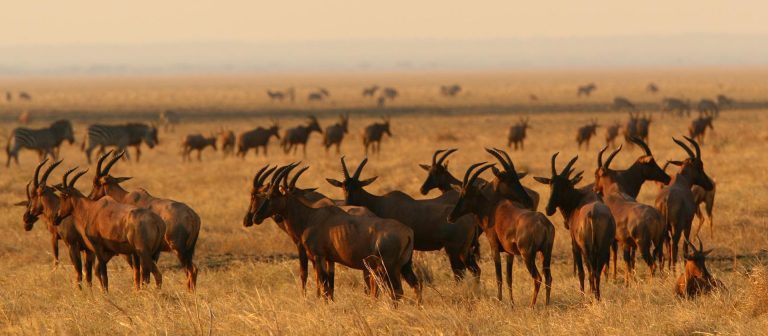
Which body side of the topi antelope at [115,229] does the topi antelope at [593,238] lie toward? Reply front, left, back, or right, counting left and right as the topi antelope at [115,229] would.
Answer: back

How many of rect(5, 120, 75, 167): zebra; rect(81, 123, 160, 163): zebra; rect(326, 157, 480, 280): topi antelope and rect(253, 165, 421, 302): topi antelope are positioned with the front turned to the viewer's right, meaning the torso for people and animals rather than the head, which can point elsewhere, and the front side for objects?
2

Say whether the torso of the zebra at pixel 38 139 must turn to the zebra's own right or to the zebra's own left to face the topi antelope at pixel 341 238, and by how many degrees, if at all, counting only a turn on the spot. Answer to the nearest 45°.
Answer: approximately 90° to the zebra's own right

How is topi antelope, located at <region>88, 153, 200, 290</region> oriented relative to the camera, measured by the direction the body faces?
to the viewer's left

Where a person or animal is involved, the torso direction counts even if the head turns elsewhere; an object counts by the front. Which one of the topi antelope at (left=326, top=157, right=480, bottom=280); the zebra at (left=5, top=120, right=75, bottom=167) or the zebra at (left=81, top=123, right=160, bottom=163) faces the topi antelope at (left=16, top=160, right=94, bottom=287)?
the topi antelope at (left=326, top=157, right=480, bottom=280)

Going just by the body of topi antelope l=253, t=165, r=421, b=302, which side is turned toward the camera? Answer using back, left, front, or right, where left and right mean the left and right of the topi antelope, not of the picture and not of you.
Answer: left

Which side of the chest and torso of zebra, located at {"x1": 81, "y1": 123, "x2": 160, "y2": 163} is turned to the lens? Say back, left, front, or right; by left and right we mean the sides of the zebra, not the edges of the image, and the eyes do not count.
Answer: right

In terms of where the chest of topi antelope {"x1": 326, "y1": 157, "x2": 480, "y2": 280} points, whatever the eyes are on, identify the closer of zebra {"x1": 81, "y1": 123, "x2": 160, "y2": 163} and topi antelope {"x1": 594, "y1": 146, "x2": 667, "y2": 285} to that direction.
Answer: the zebra

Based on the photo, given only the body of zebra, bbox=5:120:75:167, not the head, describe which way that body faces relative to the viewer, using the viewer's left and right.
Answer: facing to the right of the viewer
